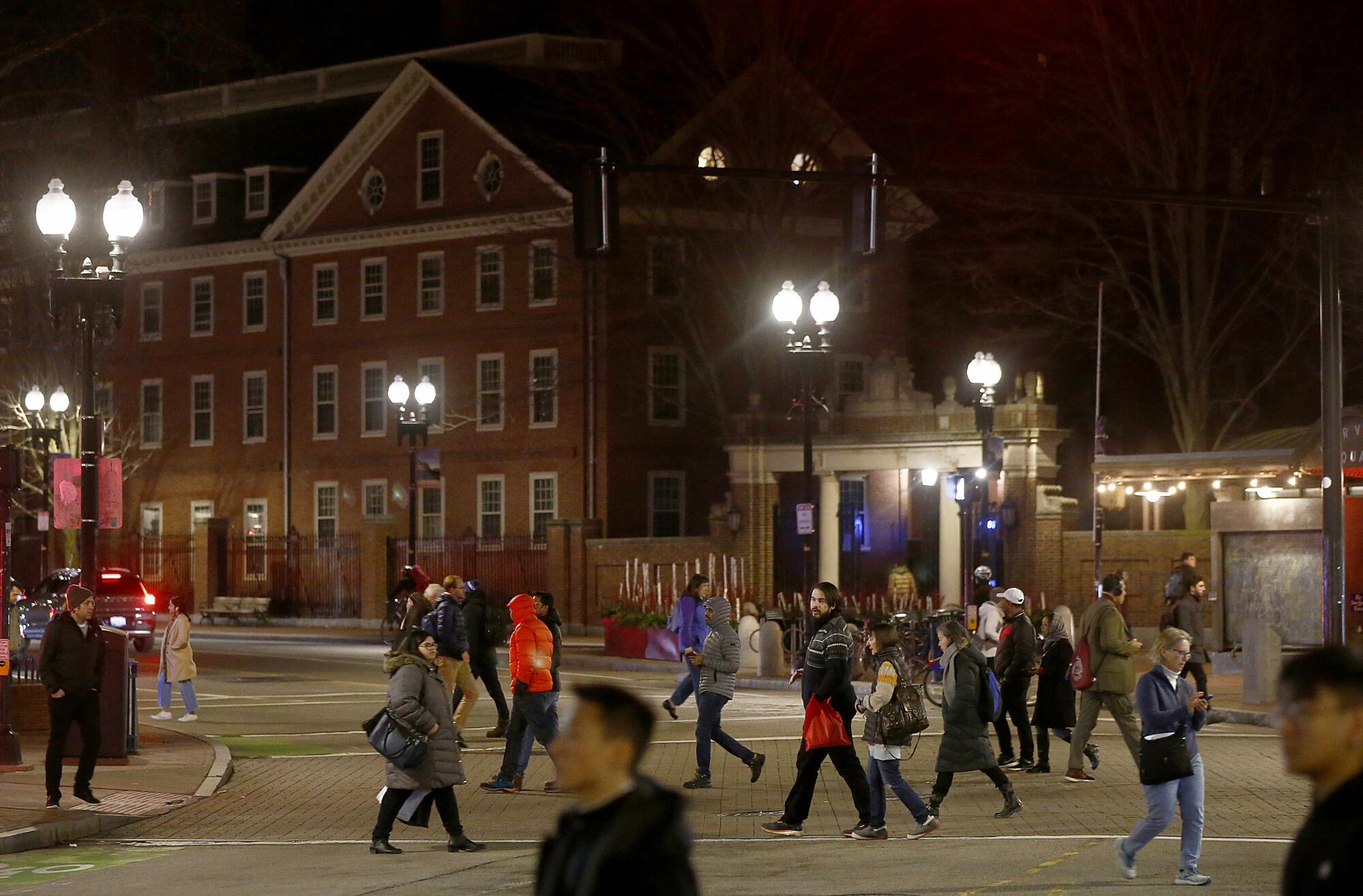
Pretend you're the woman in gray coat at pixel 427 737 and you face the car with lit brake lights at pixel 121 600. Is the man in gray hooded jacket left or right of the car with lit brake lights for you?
right

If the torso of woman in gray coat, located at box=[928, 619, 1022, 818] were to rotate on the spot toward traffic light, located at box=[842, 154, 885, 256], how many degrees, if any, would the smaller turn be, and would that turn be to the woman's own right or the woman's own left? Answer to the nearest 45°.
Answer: approximately 90° to the woman's own right

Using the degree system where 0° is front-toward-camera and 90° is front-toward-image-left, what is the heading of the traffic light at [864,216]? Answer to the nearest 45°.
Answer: approximately 135°
